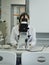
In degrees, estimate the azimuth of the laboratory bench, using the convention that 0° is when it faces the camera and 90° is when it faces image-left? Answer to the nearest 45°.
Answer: approximately 0°
